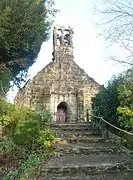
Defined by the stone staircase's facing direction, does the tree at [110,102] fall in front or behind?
behind

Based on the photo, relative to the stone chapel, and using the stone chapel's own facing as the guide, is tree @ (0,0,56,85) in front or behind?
in front

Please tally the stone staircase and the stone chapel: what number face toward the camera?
2

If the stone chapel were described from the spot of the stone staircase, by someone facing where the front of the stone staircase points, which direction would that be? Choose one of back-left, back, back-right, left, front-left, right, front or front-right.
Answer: back

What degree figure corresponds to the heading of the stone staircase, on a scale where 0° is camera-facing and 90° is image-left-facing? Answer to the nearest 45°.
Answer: approximately 0°

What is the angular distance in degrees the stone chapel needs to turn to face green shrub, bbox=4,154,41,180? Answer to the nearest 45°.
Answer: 0° — it already faces it

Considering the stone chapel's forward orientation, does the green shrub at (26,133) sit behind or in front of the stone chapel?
in front

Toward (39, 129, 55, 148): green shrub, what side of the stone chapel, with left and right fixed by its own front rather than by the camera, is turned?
front
